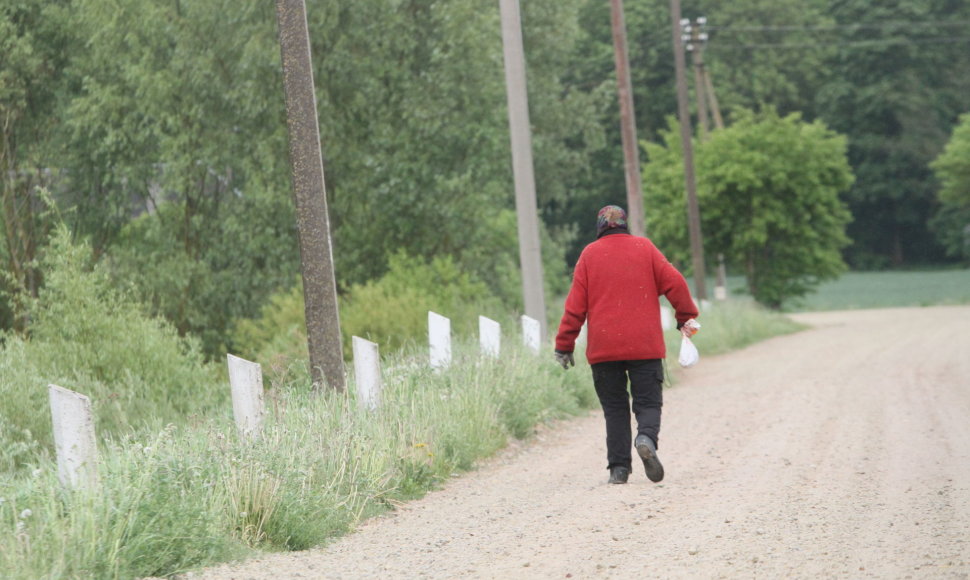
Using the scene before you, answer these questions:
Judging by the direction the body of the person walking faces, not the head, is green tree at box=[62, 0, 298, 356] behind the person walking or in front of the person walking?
in front

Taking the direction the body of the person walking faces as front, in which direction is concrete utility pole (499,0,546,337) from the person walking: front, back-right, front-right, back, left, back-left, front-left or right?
front

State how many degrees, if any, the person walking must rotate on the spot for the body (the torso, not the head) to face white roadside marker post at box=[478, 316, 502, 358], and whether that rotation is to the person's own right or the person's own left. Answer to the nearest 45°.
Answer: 0° — they already face it

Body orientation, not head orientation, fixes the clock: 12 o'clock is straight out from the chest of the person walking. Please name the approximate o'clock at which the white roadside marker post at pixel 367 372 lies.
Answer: The white roadside marker post is roughly at 10 o'clock from the person walking.

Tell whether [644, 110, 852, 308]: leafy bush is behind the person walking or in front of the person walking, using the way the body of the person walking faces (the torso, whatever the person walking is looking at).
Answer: in front

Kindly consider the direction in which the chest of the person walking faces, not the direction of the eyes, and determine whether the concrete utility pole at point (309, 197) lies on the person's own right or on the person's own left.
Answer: on the person's own left

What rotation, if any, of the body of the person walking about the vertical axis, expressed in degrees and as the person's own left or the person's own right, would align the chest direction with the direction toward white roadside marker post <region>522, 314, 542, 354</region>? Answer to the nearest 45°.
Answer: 0° — they already face it

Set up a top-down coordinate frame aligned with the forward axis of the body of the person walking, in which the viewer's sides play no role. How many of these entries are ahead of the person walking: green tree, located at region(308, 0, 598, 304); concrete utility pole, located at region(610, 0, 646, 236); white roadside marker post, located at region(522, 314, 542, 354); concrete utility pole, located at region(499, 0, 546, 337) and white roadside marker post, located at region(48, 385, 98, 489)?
4

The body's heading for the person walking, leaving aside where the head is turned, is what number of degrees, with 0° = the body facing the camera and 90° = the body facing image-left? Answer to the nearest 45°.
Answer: approximately 180°

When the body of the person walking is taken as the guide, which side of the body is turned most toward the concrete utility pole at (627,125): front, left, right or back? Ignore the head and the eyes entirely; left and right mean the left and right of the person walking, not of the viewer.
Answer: front

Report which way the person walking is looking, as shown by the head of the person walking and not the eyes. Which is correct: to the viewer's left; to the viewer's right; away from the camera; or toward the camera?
away from the camera

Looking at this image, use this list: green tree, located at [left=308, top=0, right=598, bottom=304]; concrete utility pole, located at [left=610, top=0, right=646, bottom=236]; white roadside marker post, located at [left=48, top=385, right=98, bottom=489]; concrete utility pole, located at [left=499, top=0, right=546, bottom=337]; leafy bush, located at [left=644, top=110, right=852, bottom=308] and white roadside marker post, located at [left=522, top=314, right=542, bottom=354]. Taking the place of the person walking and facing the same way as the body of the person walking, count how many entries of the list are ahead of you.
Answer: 5

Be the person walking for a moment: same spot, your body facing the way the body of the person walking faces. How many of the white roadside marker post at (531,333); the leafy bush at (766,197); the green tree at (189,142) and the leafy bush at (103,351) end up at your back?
0

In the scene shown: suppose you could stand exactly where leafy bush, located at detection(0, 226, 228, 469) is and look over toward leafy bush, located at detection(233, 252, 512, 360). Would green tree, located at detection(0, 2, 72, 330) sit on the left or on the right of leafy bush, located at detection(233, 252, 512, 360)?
left

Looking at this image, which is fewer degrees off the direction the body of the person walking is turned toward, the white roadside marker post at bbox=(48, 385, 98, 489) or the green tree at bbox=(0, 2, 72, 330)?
the green tree

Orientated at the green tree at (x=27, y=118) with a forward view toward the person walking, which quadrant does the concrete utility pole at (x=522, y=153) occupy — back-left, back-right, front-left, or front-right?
front-left

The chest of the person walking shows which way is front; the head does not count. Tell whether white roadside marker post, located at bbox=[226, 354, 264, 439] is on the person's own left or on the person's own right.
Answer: on the person's own left
